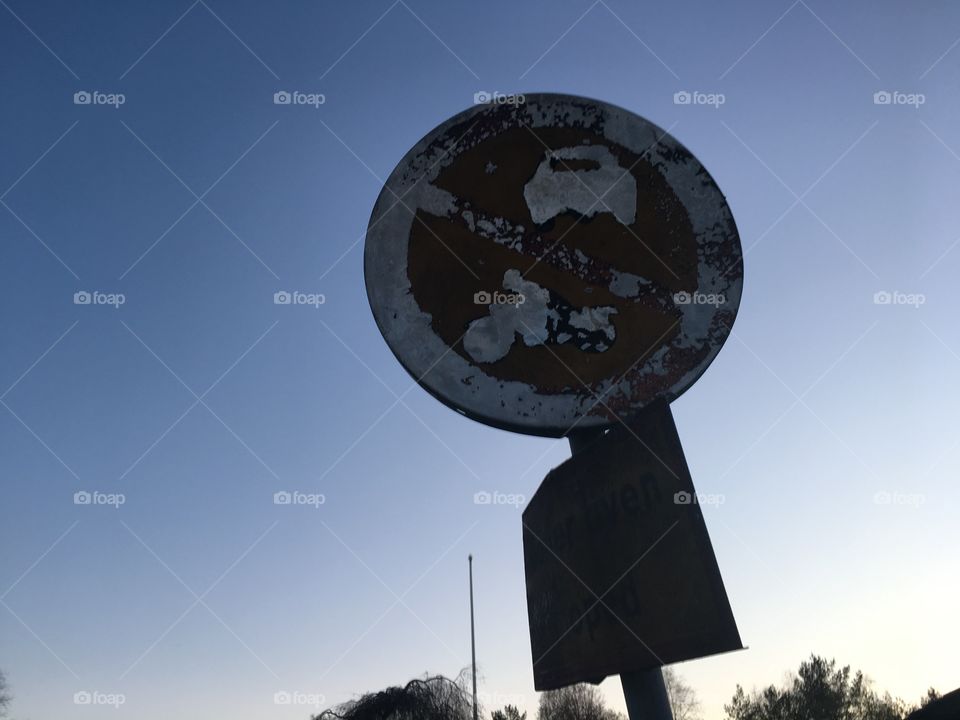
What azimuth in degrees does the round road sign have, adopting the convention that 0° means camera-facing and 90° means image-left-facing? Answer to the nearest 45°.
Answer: approximately 0°

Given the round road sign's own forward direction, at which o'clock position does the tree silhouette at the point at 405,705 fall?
The tree silhouette is roughly at 5 o'clock from the round road sign.
